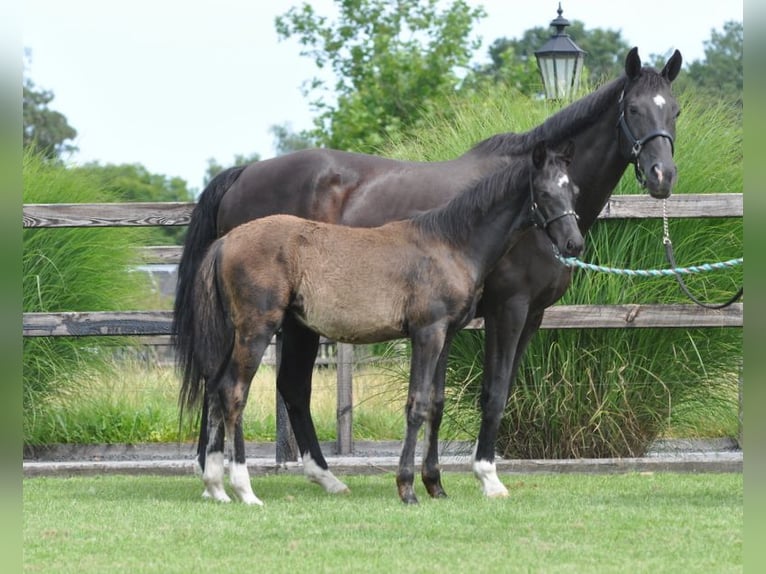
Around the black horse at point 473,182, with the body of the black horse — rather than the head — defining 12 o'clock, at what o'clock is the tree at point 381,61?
The tree is roughly at 9 o'clock from the black horse.

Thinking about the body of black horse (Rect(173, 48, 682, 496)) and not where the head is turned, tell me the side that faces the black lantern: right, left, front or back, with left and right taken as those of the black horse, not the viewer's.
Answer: left

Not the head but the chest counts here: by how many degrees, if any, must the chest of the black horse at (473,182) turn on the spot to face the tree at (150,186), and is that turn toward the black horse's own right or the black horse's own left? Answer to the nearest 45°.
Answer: approximately 90° to the black horse's own left

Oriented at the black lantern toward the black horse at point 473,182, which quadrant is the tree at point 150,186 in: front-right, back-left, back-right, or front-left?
back-right

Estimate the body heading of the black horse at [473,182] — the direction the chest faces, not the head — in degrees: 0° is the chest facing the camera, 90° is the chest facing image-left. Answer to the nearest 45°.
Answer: approximately 270°
